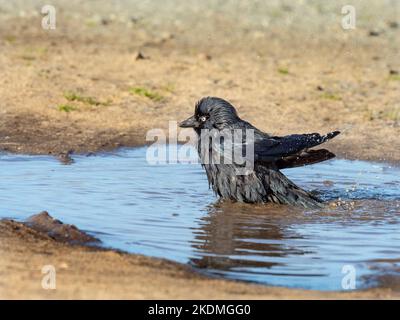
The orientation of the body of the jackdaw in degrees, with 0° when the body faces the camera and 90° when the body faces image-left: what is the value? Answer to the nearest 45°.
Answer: approximately 90°
